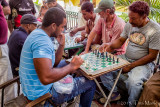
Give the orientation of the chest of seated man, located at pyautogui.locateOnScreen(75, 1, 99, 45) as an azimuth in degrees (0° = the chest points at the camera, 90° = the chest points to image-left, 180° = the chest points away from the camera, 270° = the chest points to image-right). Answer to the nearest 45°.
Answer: approximately 45°

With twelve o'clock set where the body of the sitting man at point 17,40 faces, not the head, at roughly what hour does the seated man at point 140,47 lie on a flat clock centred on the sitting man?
The seated man is roughly at 1 o'clock from the sitting man.

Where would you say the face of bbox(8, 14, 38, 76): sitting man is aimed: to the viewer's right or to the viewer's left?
to the viewer's right

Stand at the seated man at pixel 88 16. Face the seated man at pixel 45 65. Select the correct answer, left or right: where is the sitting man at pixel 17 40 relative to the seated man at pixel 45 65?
right

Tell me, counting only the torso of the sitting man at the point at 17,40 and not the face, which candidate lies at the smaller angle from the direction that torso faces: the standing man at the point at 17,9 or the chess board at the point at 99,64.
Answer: the chess board

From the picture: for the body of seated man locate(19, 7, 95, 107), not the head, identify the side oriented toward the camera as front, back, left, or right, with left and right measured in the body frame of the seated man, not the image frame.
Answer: right

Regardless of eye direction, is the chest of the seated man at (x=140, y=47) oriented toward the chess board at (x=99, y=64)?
yes

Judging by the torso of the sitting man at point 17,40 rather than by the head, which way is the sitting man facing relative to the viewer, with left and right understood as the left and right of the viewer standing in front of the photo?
facing to the right of the viewer

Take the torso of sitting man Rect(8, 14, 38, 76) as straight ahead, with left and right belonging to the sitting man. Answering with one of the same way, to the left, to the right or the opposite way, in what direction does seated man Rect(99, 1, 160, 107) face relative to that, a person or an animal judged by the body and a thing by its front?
the opposite way

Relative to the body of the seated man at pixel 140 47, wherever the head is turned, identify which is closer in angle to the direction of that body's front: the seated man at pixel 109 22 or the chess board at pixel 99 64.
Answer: the chess board

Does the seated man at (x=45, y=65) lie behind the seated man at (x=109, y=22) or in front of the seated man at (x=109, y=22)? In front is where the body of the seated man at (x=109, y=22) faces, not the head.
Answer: in front
